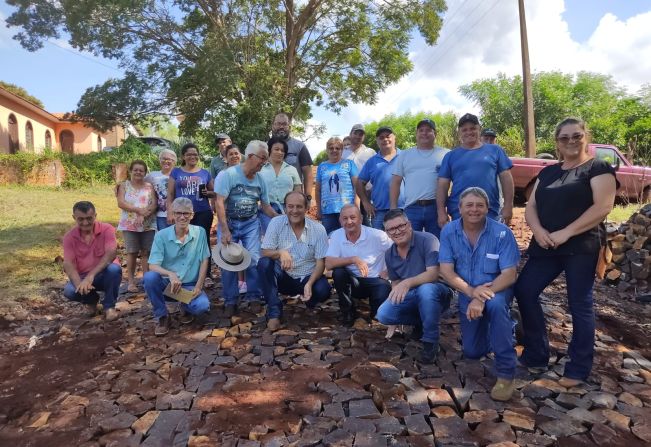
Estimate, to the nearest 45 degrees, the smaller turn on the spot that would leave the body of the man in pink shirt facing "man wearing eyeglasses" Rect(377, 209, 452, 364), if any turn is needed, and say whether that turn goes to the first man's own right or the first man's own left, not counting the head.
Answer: approximately 45° to the first man's own left

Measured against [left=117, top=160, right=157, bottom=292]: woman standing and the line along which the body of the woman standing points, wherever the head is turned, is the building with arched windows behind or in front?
behind

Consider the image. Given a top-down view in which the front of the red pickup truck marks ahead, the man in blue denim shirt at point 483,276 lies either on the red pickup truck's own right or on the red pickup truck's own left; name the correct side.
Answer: on the red pickup truck's own right

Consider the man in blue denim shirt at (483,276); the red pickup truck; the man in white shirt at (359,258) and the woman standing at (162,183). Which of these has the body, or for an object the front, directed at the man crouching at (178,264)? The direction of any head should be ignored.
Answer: the woman standing

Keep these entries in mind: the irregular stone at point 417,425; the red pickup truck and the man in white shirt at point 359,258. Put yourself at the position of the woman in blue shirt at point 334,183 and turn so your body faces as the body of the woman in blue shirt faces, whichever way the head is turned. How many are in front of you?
2

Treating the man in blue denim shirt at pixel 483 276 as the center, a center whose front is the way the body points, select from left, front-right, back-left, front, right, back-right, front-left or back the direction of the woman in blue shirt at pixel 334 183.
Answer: back-right

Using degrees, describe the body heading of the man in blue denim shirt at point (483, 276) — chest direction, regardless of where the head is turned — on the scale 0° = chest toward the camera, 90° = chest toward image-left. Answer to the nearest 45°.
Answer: approximately 0°

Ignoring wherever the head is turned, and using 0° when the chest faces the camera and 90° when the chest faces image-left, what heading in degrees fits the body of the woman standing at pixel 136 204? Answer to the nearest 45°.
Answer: approximately 0°

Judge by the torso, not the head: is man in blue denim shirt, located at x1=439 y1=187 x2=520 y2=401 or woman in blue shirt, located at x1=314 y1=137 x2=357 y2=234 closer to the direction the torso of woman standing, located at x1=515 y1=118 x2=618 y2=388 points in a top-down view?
the man in blue denim shirt
